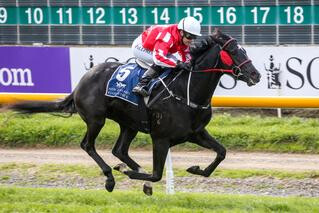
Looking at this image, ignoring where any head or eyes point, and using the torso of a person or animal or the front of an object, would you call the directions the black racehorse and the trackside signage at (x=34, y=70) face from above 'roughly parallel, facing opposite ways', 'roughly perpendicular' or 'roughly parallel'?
roughly perpendicular

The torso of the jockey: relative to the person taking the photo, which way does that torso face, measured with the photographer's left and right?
facing to the right of the viewer

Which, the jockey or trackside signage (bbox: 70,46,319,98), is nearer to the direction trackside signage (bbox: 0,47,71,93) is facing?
the jockey

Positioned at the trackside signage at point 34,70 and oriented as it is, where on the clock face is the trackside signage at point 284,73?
the trackside signage at point 284,73 is roughly at 10 o'clock from the trackside signage at point 34,70.

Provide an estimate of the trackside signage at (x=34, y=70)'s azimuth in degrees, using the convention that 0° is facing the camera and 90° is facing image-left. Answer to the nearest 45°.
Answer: approximately 0°

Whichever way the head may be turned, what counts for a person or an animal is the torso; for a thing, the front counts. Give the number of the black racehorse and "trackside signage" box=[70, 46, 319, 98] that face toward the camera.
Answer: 1

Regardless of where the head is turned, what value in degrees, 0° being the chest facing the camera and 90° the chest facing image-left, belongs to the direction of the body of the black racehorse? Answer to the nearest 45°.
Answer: approximately 270°

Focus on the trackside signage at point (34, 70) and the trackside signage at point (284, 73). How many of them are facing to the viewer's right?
0

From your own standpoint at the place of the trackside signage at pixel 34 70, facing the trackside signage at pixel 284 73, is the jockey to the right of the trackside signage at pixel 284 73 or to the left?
right

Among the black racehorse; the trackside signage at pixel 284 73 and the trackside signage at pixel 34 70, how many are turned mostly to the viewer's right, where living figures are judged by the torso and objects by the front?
1

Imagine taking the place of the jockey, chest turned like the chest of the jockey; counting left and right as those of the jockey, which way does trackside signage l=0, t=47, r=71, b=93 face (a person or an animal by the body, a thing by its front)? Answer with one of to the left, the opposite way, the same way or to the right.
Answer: to the right

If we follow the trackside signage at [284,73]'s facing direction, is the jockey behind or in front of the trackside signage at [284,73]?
in front

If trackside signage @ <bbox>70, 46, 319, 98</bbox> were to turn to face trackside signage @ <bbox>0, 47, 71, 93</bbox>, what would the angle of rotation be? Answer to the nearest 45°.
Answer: approximately 90° to its right

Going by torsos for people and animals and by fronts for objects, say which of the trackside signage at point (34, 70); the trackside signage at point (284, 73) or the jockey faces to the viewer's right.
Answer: the jockey
